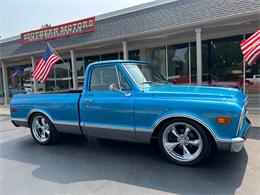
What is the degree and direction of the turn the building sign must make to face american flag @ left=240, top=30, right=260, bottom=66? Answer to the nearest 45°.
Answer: approximately 90° to its left

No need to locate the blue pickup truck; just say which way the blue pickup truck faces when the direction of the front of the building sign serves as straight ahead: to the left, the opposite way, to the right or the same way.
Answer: to the left

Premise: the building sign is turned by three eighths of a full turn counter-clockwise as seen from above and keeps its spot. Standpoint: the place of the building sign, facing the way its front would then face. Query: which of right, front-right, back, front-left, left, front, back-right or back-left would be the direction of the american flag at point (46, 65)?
right

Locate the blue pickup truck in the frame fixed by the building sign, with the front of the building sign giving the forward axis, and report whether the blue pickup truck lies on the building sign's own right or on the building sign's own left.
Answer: on the building sign's own left

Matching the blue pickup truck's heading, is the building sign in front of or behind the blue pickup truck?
behind

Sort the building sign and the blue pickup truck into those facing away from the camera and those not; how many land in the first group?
0

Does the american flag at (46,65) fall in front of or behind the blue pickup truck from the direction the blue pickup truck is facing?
behind

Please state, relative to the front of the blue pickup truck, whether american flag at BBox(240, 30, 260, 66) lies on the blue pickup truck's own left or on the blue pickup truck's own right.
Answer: on the blue pickup truck's own left

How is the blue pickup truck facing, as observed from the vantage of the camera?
facing the viewer and to the right of the viewer
